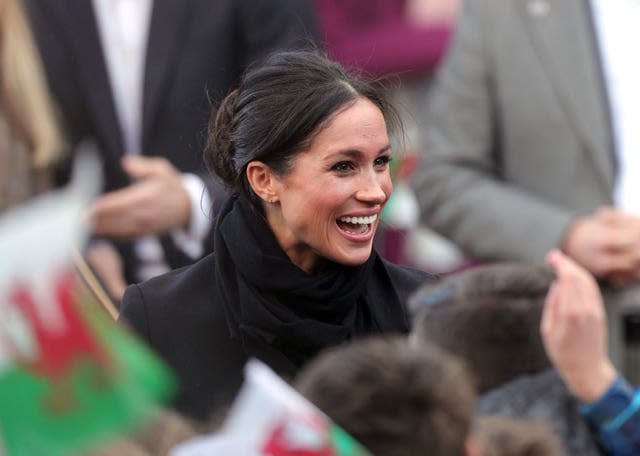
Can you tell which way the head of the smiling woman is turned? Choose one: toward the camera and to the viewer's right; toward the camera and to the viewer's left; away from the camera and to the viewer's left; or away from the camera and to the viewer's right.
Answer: toward the camera and to the viewer's right

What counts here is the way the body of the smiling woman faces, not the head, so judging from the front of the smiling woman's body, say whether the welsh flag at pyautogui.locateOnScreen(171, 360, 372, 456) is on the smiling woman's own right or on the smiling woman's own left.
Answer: on the smiling woman's own right

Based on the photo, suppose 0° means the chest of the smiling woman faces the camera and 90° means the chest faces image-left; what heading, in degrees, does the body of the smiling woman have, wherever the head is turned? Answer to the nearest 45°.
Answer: approximately 315°

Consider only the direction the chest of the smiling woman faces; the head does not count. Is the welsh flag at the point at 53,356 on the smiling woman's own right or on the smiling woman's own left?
on the smiling woman's own right
